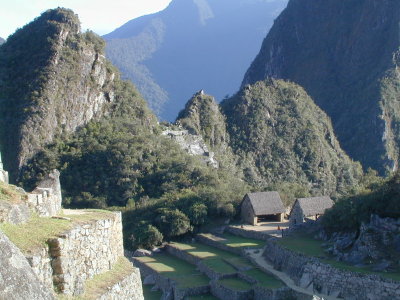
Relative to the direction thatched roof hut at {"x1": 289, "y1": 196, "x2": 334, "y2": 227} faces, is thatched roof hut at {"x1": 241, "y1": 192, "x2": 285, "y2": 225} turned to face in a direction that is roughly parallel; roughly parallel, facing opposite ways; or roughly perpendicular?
roughly parallel

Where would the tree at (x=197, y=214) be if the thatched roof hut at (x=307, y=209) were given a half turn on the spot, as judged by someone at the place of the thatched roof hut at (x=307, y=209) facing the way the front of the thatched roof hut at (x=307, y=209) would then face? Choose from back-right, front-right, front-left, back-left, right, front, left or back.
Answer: front-left

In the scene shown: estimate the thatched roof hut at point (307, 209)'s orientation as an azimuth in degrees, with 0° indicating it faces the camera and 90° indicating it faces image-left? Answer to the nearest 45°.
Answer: approximately 315°

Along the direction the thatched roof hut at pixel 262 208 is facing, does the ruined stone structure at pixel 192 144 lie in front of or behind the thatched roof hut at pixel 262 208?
behind

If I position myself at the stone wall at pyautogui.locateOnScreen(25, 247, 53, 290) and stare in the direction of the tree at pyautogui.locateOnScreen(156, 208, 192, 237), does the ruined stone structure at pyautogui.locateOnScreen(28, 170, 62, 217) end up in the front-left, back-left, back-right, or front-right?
front-left

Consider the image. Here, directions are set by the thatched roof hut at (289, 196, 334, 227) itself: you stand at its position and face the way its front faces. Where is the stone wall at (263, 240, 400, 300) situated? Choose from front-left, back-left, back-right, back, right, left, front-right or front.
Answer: front-right

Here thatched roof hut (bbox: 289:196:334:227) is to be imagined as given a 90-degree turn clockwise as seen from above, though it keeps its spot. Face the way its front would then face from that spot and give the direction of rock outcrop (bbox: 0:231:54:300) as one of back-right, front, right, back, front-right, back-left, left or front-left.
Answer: front-left

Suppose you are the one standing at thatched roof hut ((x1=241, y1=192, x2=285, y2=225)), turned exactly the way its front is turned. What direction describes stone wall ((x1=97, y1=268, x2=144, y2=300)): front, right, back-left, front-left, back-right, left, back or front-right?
front-right

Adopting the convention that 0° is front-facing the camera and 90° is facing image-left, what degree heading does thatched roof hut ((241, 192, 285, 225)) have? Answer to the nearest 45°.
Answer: approximately 315°

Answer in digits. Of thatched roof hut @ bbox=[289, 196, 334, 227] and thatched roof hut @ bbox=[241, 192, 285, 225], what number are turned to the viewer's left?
0

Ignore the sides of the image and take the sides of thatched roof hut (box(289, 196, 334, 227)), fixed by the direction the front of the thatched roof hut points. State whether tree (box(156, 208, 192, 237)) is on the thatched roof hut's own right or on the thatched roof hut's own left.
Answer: on the thatched roof hut's own right

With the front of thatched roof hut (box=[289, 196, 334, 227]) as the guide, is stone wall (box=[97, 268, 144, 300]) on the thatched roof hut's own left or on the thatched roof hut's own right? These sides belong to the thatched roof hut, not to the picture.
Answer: on the thatched roof hut's own right

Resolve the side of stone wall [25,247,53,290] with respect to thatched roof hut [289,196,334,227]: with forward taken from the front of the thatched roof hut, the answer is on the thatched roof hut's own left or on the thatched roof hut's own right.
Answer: on the thatched roof hut's own right
